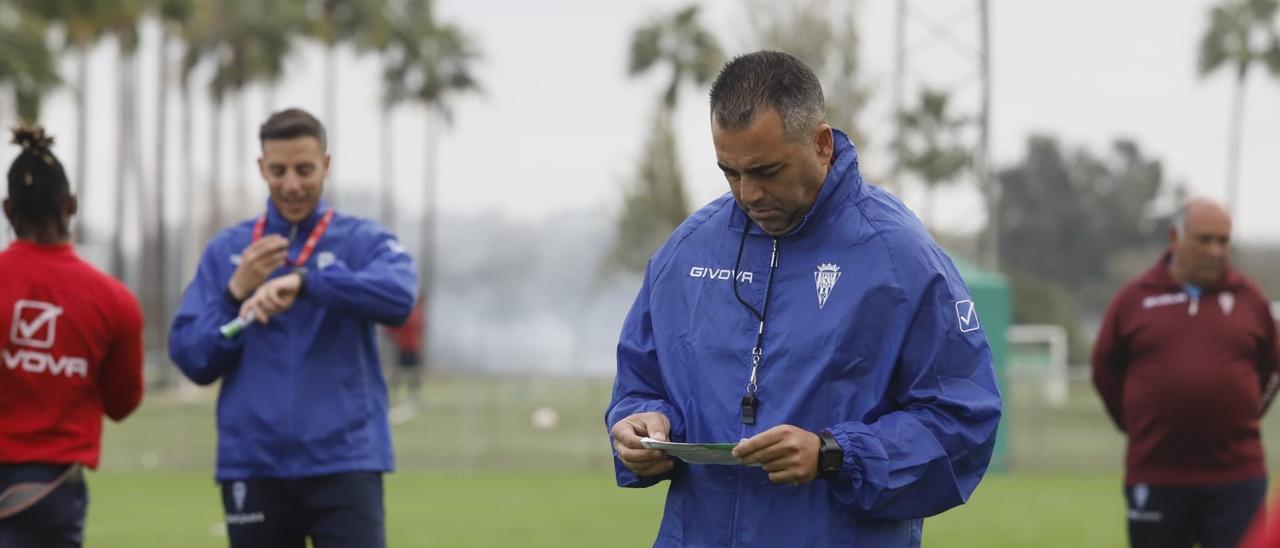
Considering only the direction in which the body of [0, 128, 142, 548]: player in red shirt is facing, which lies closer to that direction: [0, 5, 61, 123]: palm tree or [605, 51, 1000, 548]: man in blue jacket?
the palm tree

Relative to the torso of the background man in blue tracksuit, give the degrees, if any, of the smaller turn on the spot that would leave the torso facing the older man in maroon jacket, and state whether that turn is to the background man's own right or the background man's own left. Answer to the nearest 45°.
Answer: approximately 90° to the background man's own left

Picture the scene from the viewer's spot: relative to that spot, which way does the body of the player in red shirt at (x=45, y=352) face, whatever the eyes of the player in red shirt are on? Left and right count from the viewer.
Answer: facing away from the viewer

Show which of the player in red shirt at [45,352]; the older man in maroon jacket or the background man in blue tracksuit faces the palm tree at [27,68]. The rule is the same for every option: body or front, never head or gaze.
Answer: the player in red shirt

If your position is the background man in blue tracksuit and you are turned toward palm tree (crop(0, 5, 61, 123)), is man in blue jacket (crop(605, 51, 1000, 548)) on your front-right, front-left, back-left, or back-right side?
back-right

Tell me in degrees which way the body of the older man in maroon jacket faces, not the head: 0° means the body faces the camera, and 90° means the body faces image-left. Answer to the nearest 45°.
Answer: approximately 0°

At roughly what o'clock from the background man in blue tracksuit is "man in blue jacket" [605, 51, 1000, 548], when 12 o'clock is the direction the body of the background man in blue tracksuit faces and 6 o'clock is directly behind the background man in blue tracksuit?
The man in blue jacket is roughly at 11 o'clock from the background man in blue tracksuit.

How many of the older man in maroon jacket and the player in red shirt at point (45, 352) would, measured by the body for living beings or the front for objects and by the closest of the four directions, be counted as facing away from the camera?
1

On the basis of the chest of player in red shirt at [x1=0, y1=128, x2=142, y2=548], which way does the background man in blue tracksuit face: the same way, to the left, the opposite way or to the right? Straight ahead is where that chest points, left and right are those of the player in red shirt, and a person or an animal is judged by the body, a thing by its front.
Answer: the opposite way

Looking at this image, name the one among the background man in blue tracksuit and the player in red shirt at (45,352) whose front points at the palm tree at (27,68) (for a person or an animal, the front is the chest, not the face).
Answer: the player in red shirt

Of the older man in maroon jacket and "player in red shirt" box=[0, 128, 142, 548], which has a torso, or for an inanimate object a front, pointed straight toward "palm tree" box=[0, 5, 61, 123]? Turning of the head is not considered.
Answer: the player in red shirt

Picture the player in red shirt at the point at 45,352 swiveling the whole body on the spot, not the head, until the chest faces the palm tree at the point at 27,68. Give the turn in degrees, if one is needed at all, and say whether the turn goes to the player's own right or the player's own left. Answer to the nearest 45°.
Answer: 0° — they already face it

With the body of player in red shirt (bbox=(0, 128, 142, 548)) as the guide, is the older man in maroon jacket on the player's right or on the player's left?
on the player's right
